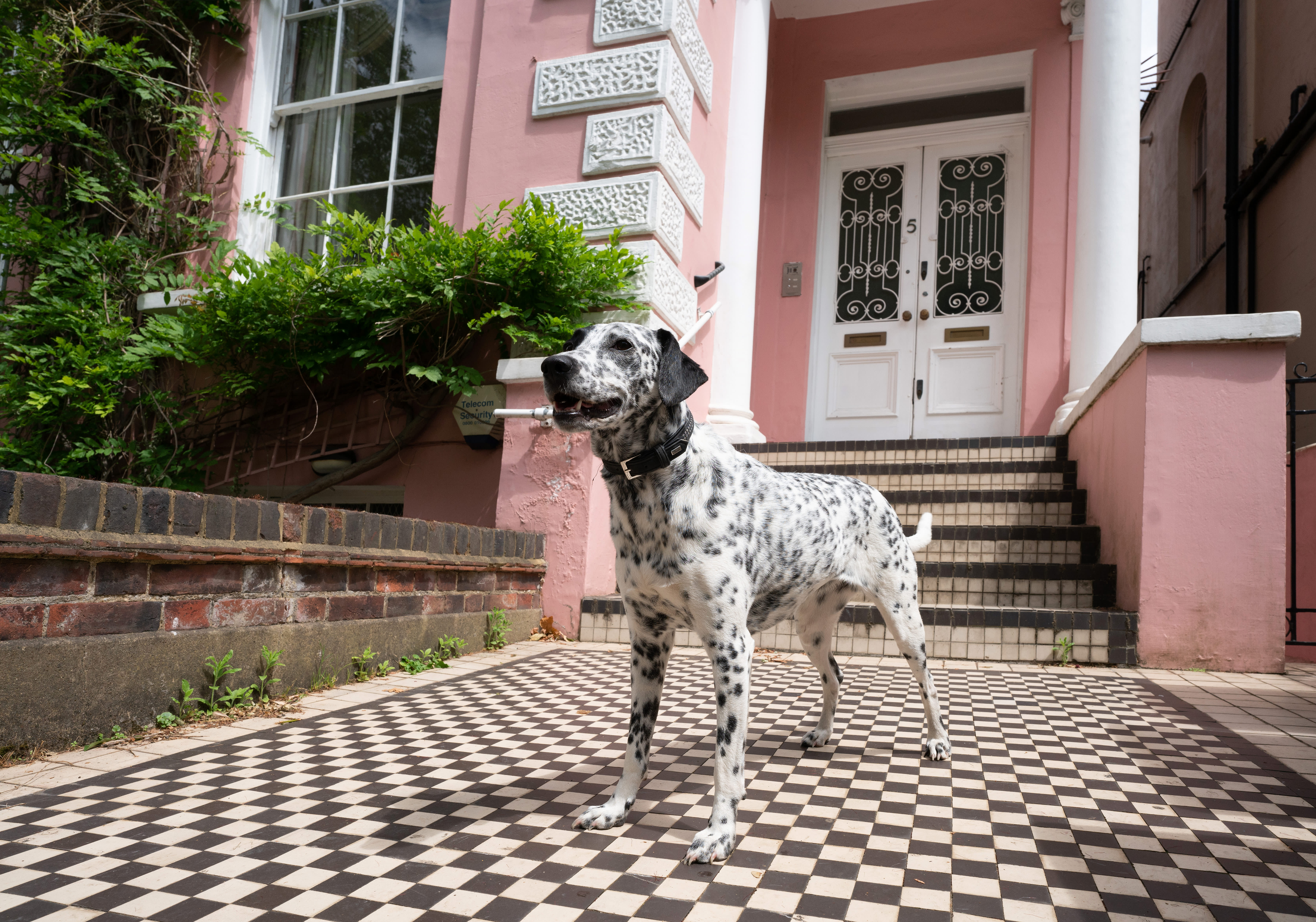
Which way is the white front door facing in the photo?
toward the camera

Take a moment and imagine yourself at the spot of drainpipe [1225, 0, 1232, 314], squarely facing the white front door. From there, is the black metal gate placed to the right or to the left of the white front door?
left

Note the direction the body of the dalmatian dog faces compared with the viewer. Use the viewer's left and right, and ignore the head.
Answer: facing the viewer and to the left of the viewer

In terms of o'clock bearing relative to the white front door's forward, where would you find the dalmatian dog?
The dalmatian dog is roughly at 12 o'clock from the white front door.

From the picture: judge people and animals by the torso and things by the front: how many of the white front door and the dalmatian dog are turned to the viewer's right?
0

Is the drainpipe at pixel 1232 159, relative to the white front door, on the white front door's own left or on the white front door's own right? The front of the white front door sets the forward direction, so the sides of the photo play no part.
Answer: on the white front door's own left

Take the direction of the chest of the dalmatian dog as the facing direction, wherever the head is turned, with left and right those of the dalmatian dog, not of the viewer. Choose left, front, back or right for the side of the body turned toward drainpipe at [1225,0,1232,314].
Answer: back

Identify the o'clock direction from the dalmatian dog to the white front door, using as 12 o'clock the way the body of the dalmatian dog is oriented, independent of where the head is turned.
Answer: The white front door is roughly at 5 o'clock from the dalmatian dog.

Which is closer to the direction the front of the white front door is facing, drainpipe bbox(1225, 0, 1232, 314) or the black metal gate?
the black metal gate

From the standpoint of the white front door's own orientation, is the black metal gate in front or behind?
in front

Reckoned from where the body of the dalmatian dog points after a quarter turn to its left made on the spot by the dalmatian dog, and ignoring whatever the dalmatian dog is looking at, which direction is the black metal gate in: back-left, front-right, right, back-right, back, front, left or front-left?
left
